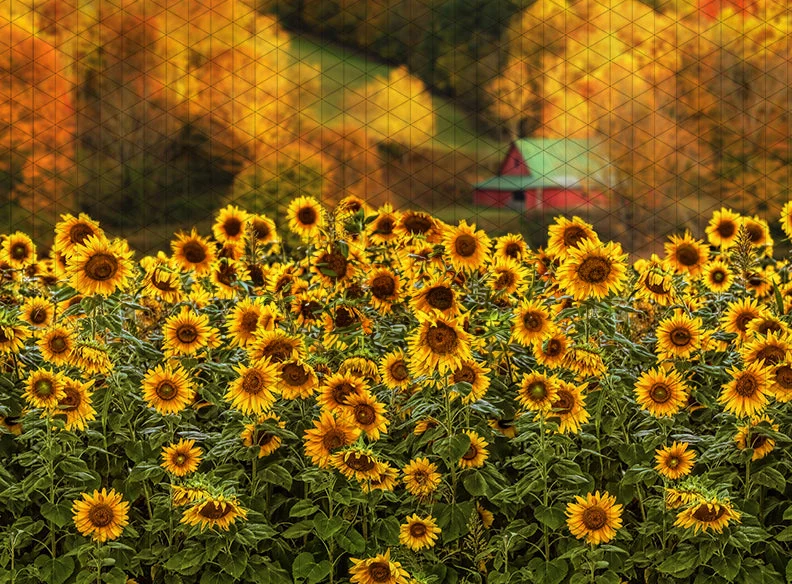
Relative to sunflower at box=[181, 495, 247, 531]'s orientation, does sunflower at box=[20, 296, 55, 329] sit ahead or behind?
behind

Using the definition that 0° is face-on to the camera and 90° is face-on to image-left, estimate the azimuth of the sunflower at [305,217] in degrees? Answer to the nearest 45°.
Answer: approximately 0°

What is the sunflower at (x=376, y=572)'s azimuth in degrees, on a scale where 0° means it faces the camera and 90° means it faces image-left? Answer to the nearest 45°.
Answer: approximately 0°

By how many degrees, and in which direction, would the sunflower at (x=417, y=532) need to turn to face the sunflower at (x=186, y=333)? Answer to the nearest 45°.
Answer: approximately 135° to its right

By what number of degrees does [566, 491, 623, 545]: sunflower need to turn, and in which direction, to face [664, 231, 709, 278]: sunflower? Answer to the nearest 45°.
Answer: approximately 180°

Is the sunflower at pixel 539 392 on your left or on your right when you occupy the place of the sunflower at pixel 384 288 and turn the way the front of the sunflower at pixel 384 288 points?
on your left

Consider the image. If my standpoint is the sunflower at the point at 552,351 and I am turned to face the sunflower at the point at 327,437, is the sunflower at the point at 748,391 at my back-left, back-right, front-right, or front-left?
back-left
